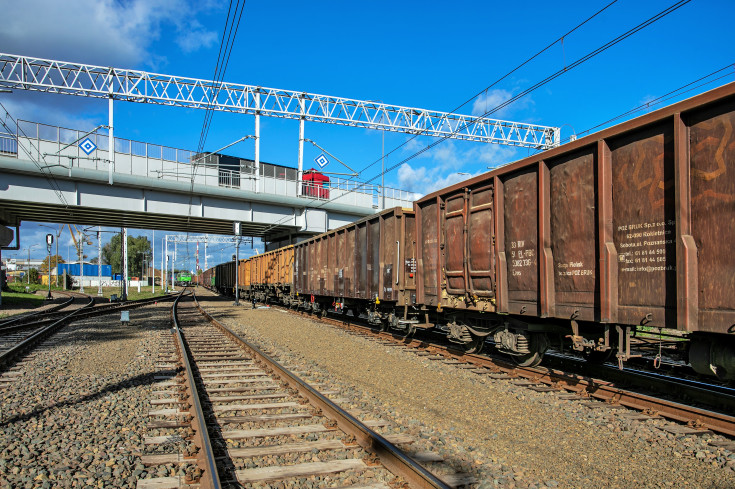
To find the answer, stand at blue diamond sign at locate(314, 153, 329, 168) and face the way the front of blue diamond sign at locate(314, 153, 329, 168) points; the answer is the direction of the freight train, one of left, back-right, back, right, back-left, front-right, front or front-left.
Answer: front

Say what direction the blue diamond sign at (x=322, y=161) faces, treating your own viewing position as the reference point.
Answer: facing the viewer

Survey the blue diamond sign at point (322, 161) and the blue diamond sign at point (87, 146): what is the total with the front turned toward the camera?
2

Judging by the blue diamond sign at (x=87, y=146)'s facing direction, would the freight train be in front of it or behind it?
in front

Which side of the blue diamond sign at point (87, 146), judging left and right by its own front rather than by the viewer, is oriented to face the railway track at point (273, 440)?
front

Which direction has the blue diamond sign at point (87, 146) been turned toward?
toward the camera

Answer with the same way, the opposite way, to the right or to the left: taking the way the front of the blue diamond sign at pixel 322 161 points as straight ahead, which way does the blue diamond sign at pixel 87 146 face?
the same way

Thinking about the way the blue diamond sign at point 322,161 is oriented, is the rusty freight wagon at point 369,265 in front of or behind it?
in front

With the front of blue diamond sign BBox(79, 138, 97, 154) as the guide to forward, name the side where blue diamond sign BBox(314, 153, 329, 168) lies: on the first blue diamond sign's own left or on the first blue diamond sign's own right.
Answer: on the first blue diamond sign's own left

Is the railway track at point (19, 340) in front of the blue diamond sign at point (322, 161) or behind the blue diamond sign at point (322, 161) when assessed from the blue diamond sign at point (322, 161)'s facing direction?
in front

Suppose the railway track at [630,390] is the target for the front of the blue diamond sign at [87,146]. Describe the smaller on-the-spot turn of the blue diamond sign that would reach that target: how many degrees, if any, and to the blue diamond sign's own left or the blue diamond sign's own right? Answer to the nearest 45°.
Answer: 0° — it already faces it

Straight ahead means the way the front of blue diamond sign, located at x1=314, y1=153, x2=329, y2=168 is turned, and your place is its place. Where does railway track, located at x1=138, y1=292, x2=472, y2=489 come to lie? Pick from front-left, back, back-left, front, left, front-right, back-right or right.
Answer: front
